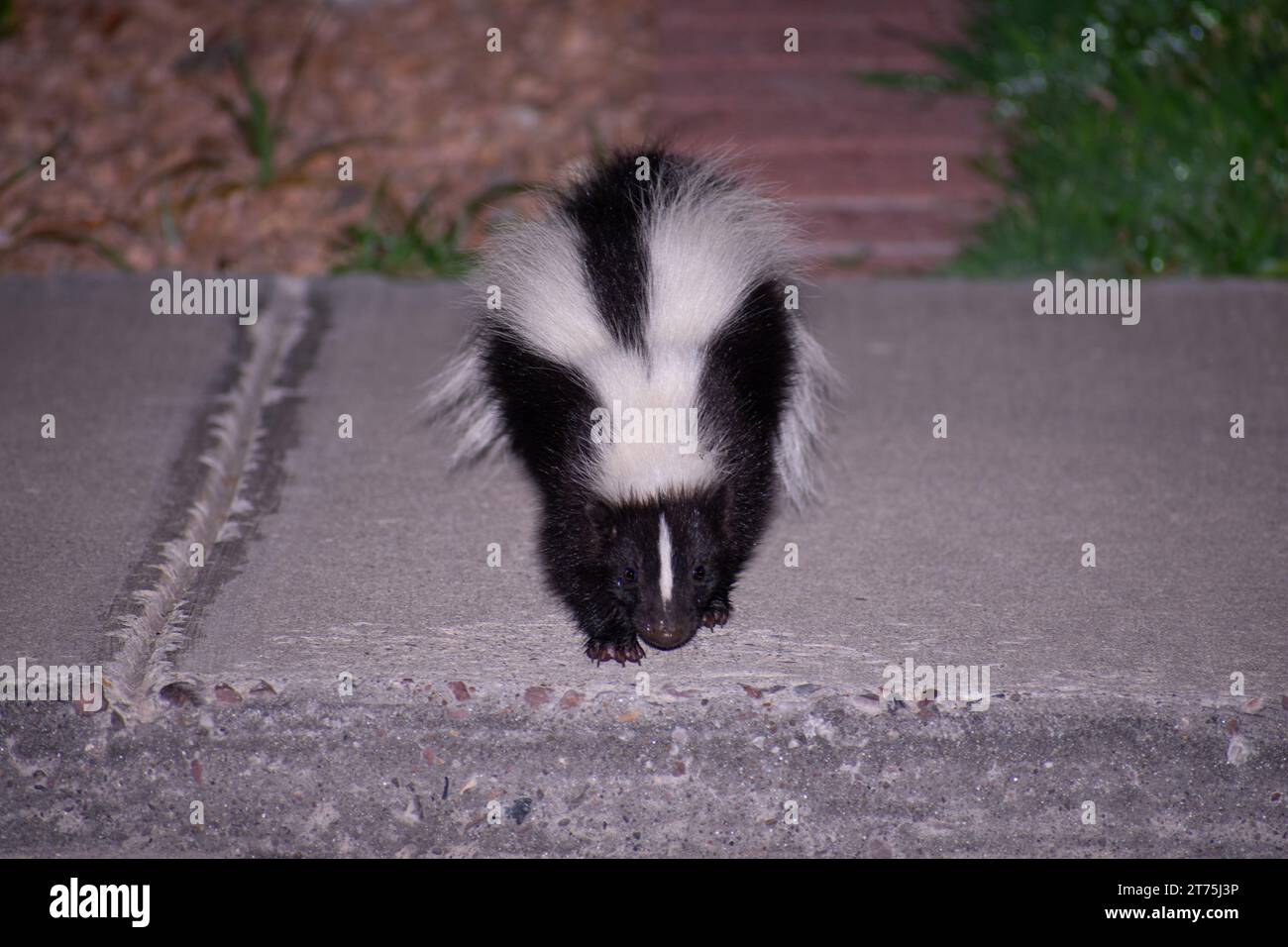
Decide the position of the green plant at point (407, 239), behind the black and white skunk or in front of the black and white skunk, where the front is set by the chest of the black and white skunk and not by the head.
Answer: behind

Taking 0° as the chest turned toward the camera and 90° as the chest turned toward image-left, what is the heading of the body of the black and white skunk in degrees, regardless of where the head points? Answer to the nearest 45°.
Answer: approximately 0°
